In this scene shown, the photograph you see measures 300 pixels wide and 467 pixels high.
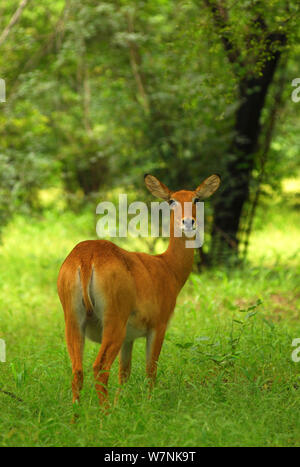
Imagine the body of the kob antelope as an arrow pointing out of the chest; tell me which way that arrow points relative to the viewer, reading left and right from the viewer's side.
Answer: facing away from the viewer and to the right of the viewer
